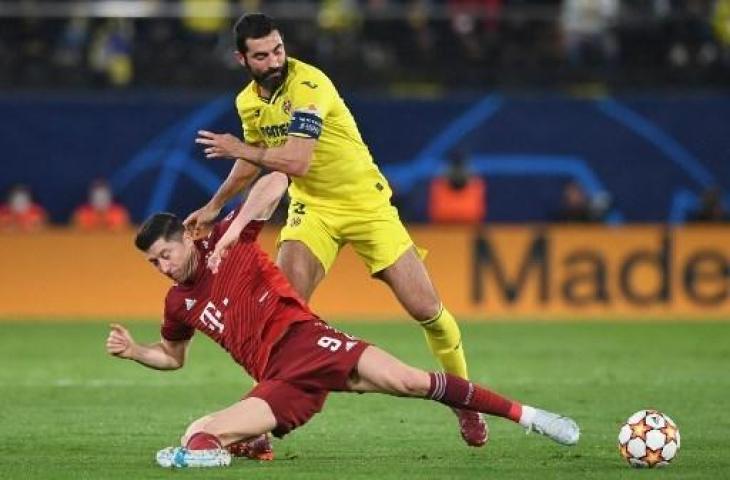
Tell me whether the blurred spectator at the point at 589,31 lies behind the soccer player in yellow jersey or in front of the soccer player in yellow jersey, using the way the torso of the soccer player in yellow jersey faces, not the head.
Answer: behind

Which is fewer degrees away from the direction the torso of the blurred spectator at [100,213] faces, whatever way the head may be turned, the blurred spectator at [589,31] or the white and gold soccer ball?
the white and gold soccer ball

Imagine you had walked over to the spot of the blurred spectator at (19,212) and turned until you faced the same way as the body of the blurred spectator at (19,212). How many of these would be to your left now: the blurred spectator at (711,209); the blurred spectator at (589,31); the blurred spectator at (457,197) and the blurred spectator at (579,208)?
4

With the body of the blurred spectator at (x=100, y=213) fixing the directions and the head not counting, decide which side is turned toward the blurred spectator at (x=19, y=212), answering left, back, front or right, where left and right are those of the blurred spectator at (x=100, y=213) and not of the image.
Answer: right

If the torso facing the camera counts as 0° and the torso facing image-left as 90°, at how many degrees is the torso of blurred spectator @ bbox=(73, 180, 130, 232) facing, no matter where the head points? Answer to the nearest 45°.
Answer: approximately 0°

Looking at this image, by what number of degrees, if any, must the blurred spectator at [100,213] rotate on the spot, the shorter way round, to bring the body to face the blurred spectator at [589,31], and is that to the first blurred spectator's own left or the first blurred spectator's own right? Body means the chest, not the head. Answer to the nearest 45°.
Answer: approximately 90° to the first blurred spectator's own left

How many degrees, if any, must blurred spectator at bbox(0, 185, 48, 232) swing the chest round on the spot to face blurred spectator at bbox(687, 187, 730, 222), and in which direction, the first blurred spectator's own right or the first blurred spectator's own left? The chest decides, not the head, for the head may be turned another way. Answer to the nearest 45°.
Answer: approximately 90° to the first blurred spectator's own left

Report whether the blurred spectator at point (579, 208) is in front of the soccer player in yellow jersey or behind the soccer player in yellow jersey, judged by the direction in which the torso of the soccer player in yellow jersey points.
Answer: behind

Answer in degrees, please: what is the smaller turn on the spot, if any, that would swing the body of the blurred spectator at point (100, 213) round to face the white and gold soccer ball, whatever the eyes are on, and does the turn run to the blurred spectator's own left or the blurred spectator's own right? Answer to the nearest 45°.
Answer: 0° — they already face it

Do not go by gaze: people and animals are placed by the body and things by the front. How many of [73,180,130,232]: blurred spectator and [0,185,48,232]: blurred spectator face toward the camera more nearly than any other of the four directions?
2
